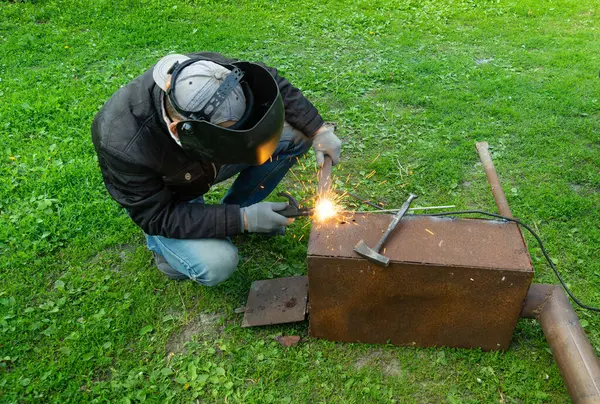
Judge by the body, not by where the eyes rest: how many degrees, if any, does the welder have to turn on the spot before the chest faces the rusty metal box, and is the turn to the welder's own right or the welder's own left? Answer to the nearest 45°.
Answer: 0° — they already face it

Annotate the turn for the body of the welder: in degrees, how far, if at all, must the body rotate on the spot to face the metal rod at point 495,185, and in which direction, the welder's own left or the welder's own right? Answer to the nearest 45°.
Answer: approximately 45° to the welder's own left

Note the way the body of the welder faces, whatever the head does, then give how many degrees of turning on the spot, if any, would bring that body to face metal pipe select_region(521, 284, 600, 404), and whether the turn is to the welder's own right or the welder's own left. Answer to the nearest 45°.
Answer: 0° — they already face it

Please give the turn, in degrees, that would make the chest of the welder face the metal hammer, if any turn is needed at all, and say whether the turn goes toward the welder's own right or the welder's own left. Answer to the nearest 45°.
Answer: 0° — they already face it

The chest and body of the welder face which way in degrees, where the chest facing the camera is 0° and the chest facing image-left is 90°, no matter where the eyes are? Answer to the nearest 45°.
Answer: approximately 315°
